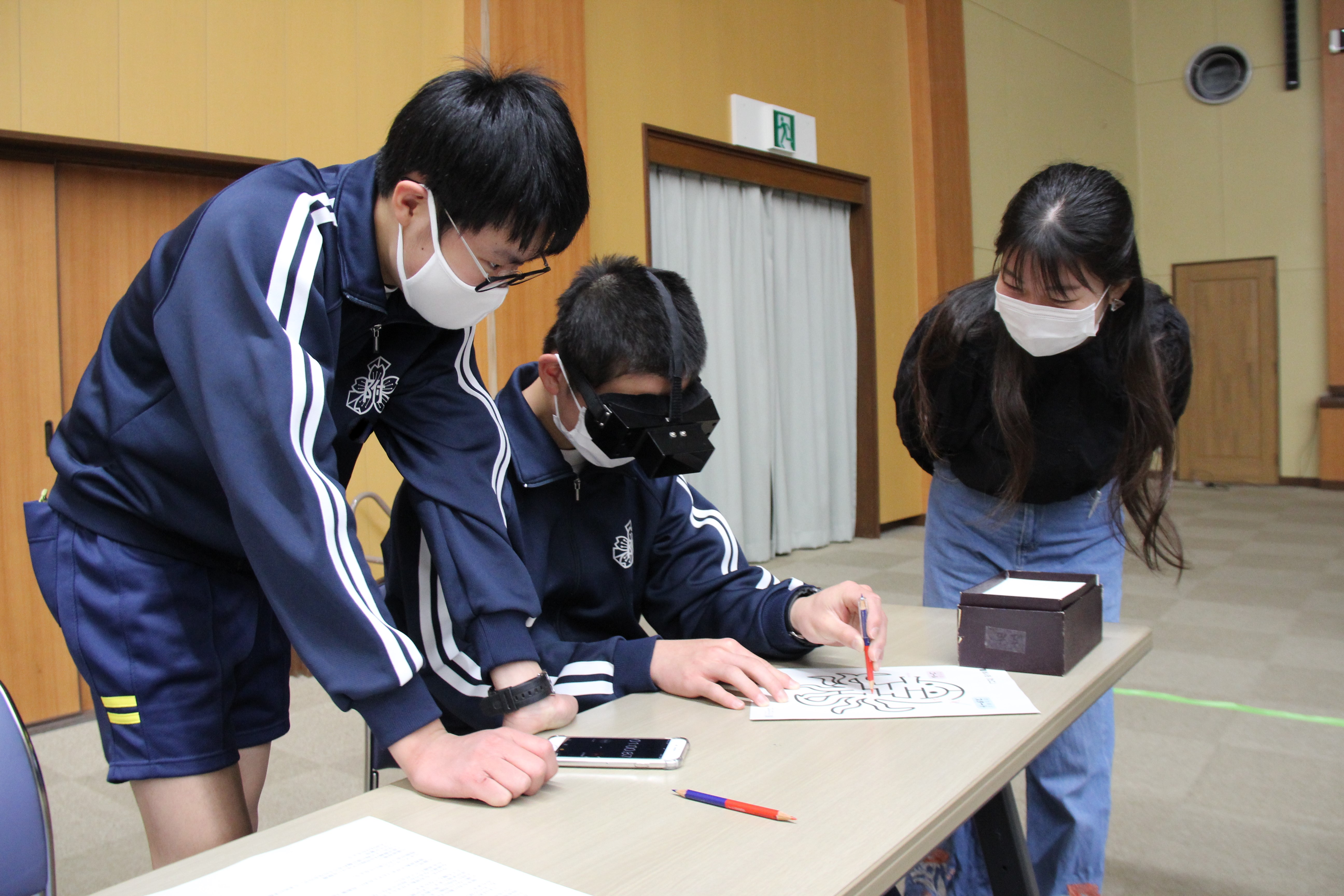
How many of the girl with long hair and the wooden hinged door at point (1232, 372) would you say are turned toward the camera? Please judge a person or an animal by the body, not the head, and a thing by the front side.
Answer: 2

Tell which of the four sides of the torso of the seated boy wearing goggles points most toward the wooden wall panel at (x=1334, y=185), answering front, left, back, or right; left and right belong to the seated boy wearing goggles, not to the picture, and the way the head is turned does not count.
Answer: left

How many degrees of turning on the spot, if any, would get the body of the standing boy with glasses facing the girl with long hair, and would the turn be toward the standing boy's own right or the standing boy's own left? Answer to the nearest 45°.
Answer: approximately 45° to the standing boy's own left

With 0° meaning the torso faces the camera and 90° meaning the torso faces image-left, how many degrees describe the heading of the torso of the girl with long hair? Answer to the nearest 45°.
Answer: approximately 0°

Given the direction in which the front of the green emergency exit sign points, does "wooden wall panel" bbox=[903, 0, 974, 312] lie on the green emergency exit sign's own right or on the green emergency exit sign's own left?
on the green emergency exit sign's own left

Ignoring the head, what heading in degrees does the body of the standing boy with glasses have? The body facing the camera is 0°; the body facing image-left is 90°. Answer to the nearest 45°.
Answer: approximately 315°

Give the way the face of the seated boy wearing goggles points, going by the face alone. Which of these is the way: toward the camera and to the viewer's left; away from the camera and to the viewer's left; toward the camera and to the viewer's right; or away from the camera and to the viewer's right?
toward the camera and to the viewer's right
